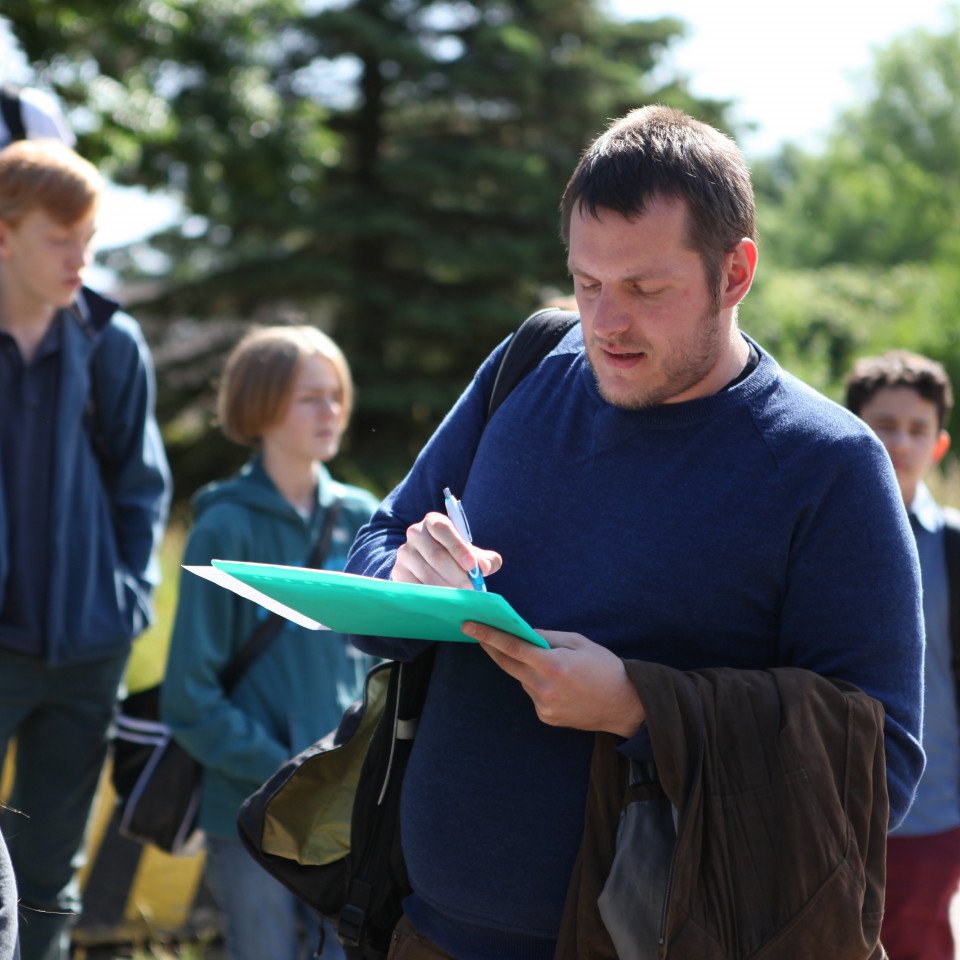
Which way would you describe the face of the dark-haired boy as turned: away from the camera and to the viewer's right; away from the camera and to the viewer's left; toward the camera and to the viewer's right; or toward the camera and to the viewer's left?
toward the camera and to the viewer's left

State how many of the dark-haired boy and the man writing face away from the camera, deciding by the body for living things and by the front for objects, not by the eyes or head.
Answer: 0

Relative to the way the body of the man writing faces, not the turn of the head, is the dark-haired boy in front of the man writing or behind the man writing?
behind

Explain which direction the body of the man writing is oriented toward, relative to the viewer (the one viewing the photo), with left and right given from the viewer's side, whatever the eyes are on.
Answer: facing the viewer and to the left of the viewer

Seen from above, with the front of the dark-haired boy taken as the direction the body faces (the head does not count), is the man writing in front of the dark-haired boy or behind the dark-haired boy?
in front
